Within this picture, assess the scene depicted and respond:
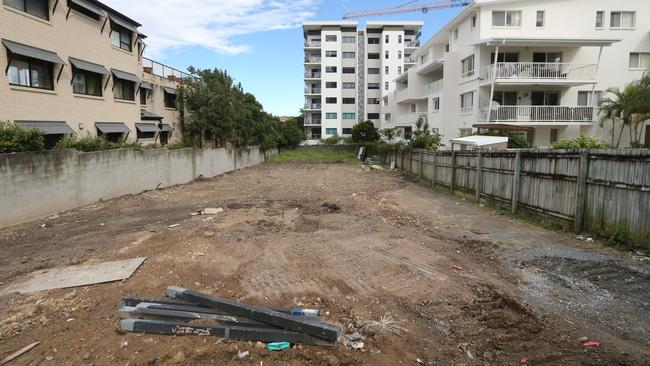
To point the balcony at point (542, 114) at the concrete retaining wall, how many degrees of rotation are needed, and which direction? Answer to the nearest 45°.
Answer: approximately 45° to its right

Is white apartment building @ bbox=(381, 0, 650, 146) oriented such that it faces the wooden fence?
yes

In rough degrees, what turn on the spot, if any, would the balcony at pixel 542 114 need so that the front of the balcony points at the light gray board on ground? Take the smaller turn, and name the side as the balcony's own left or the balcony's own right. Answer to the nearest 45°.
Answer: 0° — it already faces it

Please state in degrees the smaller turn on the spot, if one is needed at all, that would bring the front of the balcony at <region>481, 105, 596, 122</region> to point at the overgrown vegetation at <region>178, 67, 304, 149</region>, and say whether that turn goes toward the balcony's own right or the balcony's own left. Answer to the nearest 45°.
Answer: approximately 90° to the balcony's own right
